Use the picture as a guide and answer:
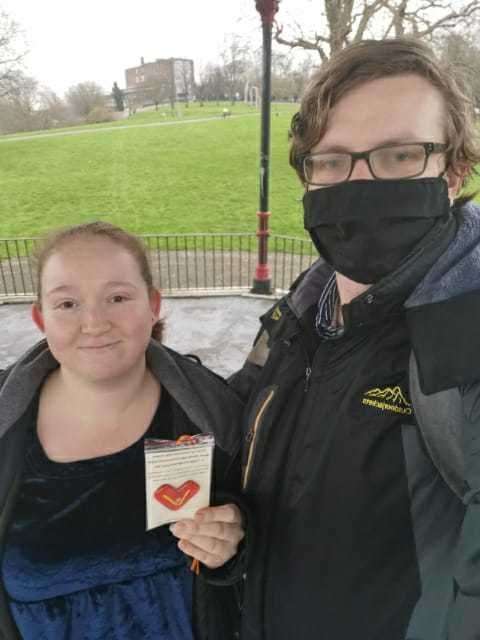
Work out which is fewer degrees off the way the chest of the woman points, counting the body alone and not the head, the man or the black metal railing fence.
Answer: the man

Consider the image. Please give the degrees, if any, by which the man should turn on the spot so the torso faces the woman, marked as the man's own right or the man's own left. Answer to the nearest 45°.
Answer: approximately 45° to the man's own right

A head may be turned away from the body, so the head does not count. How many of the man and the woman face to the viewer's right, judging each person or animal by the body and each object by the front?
0

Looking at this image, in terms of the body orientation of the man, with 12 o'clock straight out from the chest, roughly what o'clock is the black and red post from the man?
The black and red post is roughly at 4 o'clock from the man.

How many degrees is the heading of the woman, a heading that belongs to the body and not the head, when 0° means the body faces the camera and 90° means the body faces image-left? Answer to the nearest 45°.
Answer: approximately 0°

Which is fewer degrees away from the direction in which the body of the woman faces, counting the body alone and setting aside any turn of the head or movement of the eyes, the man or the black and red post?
the man

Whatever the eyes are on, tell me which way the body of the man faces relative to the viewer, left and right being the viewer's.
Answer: facing the viewer and to the left of the viewer

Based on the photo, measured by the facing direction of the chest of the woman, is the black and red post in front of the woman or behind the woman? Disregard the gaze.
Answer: behind

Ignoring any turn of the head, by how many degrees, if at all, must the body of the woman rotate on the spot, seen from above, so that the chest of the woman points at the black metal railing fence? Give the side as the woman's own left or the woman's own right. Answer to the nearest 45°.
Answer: approximately 180°

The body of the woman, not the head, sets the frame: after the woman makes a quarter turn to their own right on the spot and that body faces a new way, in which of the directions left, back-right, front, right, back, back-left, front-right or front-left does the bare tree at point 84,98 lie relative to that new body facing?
right

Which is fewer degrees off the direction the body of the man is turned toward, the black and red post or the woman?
the woman
